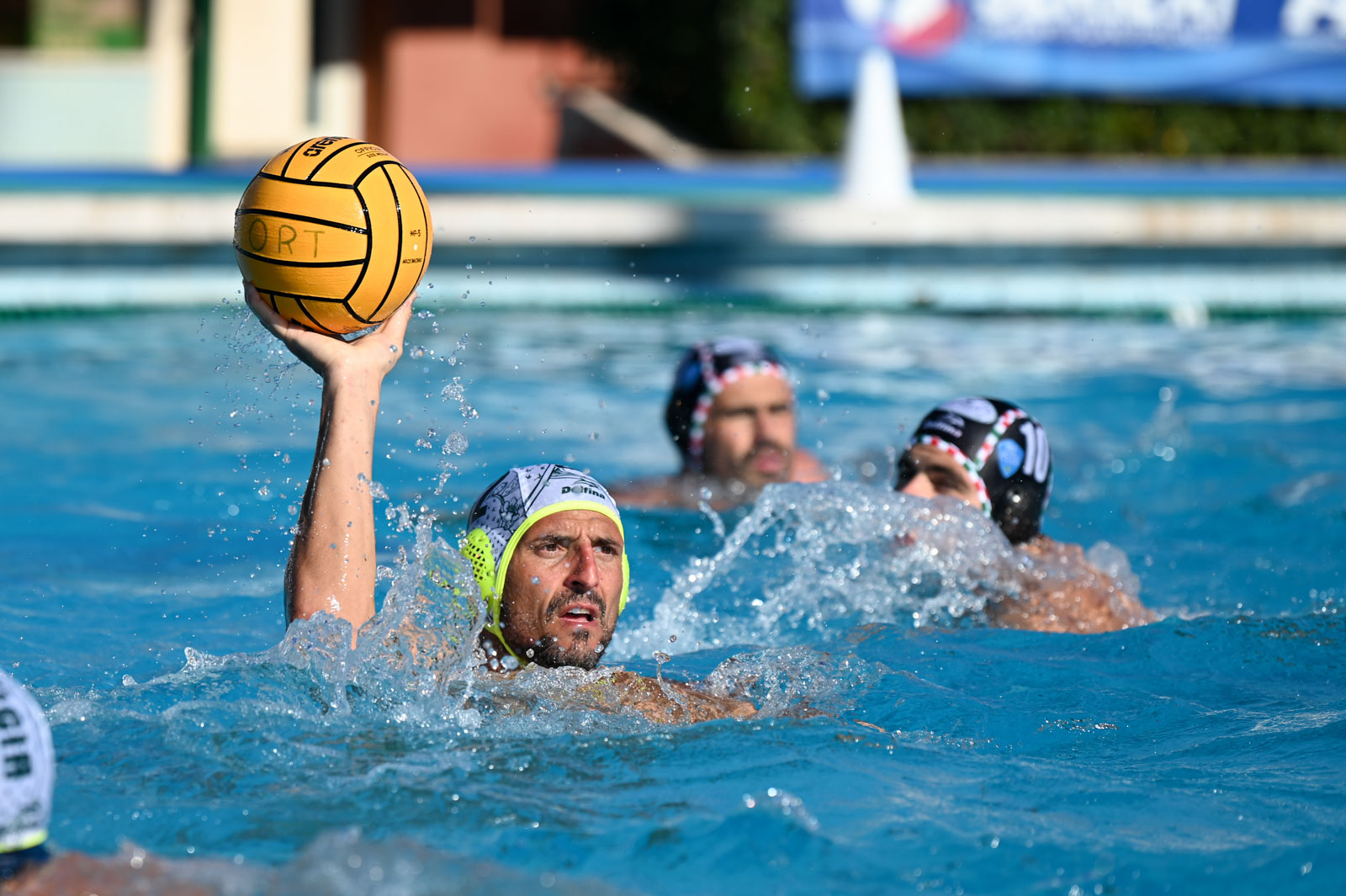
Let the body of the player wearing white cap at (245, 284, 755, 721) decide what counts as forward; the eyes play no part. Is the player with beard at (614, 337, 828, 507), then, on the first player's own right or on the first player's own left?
on the first player's own left

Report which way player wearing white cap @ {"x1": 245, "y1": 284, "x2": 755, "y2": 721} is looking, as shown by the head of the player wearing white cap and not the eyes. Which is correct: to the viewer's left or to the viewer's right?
to the viewer's right

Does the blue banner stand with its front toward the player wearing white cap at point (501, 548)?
yes

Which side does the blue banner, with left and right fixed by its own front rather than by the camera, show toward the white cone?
front

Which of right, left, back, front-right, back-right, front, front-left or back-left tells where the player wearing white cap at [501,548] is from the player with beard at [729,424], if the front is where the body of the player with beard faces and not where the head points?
front-right

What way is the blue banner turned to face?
toward the camera

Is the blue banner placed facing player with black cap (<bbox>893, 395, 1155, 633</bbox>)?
yes

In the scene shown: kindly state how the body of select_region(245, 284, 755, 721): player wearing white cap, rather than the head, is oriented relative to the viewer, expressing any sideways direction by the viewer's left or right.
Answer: facing the viewer and to the right of the viewer

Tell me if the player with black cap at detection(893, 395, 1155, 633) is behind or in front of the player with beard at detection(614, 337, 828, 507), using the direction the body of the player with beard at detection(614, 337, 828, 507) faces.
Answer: in front

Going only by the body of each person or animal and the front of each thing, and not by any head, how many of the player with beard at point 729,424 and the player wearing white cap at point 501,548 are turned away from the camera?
0

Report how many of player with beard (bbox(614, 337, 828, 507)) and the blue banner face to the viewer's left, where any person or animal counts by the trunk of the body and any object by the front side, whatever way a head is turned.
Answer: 0

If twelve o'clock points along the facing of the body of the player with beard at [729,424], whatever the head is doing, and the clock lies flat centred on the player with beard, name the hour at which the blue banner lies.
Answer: The blue banner is roughly at 8 o'clock from the player with beard.
